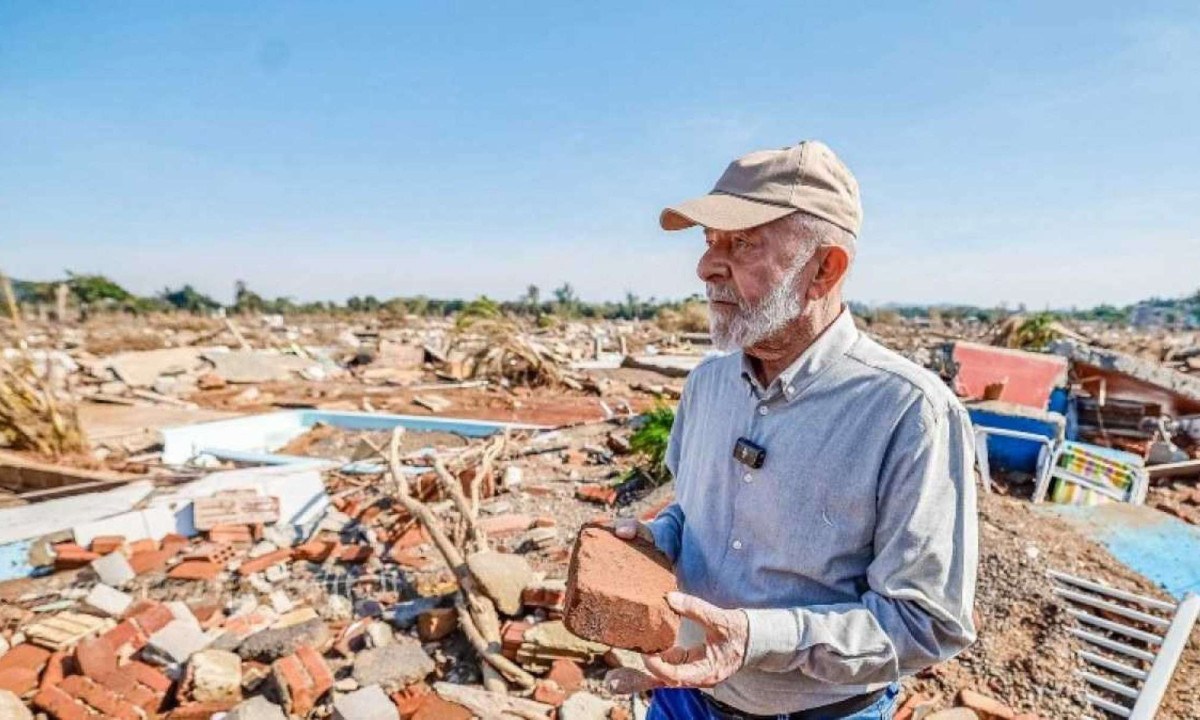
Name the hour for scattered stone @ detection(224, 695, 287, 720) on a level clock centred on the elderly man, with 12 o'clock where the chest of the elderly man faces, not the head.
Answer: The scattered stone is roughly at 2 o'clock from the elderly man.

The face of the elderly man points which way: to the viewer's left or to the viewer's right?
to the viewer's left

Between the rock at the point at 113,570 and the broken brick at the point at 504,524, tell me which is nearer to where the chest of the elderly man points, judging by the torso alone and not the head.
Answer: the rock

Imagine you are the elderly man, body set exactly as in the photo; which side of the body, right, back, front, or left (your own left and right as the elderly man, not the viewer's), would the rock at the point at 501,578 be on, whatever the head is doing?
right

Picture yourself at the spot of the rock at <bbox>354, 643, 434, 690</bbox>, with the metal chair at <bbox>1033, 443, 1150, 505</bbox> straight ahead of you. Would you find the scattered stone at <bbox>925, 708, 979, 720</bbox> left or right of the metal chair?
right

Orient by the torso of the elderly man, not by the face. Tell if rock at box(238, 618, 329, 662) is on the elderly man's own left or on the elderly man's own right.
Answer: on the elderly man's own right

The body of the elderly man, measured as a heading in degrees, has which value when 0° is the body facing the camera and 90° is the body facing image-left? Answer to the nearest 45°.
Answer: approximately 45°

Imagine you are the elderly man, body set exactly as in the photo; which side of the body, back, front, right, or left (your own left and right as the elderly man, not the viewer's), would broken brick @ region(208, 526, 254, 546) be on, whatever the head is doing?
right

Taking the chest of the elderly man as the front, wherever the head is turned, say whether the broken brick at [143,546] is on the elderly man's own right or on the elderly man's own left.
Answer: on the elderly man's own right

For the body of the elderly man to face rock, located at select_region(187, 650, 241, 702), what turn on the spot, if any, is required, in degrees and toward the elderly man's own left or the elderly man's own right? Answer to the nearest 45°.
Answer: approximately 45° to the elderly man's own right

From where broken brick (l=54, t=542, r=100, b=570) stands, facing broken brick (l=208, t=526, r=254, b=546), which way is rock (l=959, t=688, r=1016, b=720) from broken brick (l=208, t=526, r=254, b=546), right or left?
right

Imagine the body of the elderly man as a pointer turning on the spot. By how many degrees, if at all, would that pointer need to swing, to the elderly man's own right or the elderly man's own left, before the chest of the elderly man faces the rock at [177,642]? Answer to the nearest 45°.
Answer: approximately 45° to the elderly man's own right

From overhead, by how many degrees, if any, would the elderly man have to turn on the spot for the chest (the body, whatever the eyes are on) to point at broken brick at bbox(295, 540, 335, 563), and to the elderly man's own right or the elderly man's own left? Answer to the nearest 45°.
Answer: approximately 90° to the elderly man's own right
